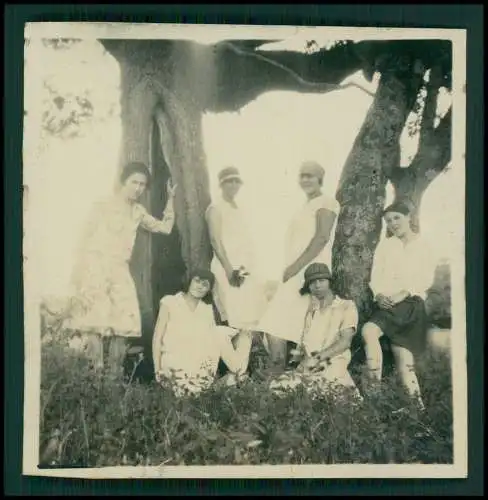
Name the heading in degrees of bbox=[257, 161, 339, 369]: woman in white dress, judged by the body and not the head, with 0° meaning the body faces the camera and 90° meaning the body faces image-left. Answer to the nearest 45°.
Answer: approximately 45°
